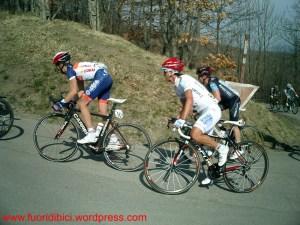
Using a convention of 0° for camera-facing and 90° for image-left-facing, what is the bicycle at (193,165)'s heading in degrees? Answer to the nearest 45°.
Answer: approximately 90°

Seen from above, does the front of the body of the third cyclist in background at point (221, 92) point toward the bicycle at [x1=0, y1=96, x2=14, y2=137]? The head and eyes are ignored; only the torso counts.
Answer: yes

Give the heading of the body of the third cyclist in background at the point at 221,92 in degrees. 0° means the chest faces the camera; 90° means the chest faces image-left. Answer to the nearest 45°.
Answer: approximately 90°

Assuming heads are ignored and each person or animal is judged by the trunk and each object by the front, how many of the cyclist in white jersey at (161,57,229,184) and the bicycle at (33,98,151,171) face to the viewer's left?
2

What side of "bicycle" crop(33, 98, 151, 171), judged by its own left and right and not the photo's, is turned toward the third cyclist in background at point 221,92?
back

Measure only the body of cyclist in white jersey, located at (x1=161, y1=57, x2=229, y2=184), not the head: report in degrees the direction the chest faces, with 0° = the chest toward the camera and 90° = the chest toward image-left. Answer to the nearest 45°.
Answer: approximately 90°

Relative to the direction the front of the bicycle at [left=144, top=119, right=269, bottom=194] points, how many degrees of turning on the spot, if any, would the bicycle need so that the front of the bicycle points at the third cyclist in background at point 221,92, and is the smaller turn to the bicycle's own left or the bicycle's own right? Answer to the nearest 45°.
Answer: approximately 90° to the bicycle's own right

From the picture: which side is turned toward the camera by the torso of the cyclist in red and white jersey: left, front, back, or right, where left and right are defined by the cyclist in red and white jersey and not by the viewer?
left

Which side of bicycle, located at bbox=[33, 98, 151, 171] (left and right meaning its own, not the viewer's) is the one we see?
left

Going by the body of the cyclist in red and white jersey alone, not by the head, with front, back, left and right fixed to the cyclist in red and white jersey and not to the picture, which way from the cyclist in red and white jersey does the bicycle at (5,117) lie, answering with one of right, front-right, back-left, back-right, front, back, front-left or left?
front-right

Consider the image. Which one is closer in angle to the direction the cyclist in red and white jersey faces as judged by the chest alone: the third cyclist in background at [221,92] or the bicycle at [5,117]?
the bicycle

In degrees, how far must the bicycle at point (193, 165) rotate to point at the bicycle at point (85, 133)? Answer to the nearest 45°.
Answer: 0° — it already faces it
